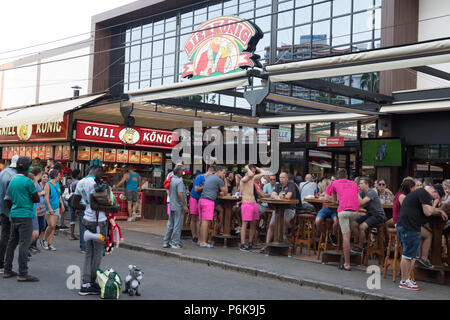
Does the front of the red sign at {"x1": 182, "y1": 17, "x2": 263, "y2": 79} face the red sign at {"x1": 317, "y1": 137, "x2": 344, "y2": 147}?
no

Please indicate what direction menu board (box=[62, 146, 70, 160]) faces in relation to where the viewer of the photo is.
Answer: facing the viewer

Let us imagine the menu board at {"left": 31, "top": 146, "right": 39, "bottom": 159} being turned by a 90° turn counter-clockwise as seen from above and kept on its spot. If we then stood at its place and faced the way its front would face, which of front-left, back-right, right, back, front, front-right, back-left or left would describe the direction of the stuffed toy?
right

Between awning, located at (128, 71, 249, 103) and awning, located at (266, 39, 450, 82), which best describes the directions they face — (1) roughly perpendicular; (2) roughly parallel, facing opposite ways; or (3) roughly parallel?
roughly parallel

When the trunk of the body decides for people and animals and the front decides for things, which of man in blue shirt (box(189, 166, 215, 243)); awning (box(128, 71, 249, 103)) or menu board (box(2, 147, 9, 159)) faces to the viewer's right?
the man in blue shirt

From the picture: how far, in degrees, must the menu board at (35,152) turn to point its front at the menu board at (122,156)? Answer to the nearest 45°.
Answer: approximately 45° to its left

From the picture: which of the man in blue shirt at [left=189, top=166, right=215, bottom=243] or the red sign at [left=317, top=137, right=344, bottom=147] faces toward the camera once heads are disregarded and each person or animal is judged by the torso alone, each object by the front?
the red sign

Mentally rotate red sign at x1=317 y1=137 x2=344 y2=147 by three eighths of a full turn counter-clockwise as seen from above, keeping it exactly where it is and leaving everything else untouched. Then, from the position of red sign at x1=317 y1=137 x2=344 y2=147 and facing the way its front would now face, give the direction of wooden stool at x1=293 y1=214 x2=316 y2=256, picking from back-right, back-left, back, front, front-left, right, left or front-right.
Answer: back-right

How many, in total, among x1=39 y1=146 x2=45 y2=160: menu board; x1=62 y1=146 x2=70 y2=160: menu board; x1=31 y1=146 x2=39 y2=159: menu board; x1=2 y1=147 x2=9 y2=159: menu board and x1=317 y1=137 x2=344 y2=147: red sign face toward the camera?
5

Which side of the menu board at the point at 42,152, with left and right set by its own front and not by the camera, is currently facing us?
front

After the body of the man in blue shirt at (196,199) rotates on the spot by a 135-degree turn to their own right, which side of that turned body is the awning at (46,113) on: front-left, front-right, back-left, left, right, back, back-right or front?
right

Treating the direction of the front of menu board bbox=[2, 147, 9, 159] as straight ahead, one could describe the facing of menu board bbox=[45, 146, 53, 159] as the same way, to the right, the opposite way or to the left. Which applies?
the same way

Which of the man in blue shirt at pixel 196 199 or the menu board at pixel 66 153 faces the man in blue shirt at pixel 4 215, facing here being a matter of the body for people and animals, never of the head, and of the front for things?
the menu board

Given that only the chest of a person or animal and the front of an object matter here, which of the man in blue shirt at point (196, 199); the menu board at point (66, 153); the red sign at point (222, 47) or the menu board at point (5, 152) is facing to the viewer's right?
the man in blue shirt

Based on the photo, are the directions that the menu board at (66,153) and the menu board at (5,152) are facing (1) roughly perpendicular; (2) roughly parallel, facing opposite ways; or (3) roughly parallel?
roughly parallel

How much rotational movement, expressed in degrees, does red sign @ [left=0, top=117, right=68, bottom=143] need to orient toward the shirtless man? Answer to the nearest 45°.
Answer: approximately 90° to its left

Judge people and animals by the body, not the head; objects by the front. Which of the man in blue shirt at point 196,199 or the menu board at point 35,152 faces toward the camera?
the menu board

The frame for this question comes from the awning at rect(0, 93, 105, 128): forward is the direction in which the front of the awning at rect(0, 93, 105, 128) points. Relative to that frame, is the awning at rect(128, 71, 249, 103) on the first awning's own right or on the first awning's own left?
on the first awning's own left

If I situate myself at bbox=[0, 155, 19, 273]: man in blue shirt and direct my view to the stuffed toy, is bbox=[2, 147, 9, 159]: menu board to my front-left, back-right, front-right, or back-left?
back-left
